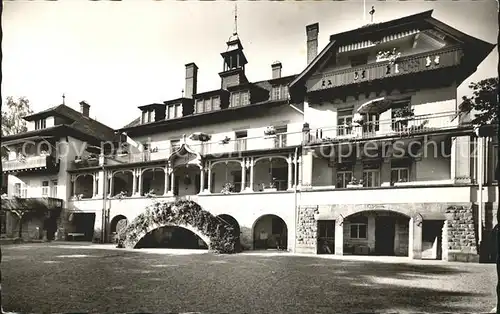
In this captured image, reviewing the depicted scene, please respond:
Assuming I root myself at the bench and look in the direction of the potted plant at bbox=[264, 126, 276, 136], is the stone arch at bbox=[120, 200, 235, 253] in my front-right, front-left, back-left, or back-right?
front-right

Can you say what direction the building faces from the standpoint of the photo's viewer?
facing the viewer and to the left of the viewer

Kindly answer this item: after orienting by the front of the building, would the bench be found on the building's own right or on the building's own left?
on the building's own right

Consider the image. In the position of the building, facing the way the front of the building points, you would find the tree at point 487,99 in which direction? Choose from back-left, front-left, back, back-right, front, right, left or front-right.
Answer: front-left
